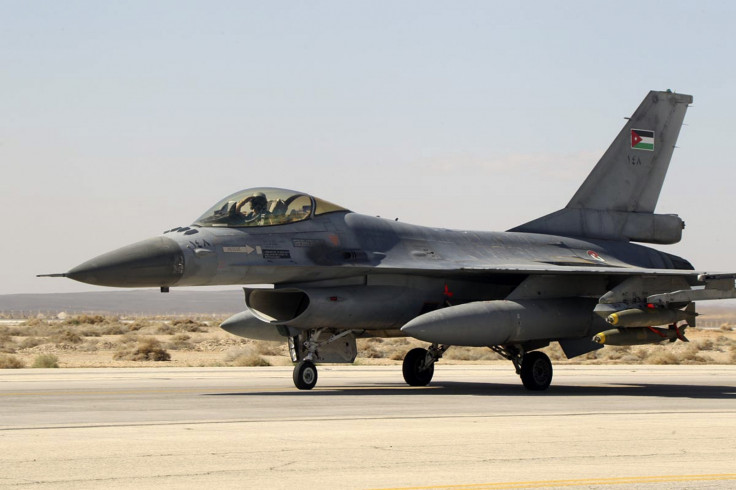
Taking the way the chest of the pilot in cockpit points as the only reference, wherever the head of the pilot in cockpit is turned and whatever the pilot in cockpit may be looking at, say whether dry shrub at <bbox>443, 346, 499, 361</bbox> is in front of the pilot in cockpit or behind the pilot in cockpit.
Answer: behind

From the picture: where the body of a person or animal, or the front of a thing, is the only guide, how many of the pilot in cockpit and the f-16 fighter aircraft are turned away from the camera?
0

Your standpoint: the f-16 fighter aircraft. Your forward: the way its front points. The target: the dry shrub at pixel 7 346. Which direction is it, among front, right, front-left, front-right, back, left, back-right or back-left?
right

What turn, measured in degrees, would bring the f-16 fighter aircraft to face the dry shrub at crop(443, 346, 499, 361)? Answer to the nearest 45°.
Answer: approximately 135° to its right

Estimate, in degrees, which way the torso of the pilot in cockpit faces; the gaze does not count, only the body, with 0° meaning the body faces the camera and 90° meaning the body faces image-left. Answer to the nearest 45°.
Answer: approximately 45°

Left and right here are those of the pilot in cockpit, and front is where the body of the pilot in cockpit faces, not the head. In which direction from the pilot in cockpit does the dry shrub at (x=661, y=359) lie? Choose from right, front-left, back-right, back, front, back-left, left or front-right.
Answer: back

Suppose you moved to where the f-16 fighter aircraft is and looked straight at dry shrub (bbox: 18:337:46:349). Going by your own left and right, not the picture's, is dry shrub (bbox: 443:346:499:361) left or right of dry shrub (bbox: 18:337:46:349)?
right

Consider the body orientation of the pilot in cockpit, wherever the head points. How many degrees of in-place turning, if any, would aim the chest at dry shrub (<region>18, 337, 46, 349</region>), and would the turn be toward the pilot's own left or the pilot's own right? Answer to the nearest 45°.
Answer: approximately 135° to the pilot's own right

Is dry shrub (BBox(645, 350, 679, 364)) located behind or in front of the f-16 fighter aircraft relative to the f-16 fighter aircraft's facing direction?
behind

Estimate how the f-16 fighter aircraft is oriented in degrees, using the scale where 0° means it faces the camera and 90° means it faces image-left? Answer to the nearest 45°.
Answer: approximately 45°
